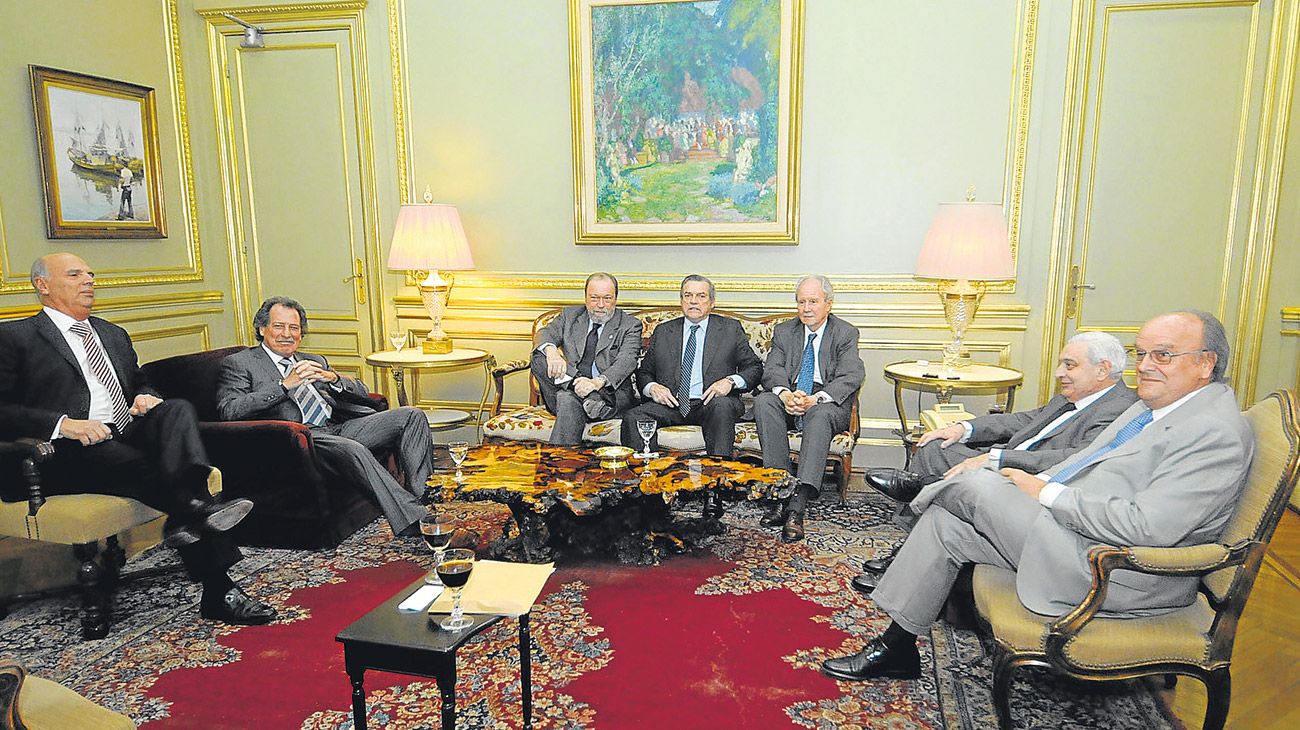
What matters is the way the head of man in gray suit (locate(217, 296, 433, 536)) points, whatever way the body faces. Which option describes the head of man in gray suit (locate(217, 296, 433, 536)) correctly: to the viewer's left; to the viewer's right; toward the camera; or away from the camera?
toward the camera

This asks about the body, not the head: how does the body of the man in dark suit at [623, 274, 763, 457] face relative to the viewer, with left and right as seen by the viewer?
facing the viewer

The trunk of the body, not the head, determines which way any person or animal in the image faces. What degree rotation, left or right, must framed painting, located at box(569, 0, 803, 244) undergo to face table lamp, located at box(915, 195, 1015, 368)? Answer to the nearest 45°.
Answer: approximately 45° to its left

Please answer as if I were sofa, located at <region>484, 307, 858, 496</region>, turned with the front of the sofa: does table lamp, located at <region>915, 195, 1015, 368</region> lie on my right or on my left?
on my left

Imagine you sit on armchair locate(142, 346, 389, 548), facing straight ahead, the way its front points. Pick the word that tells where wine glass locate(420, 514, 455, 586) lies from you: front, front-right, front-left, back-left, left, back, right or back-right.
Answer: front-right

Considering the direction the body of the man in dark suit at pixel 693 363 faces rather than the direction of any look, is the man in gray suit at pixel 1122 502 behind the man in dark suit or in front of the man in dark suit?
in front

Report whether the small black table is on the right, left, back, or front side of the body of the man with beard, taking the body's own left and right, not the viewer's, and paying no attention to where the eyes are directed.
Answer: front

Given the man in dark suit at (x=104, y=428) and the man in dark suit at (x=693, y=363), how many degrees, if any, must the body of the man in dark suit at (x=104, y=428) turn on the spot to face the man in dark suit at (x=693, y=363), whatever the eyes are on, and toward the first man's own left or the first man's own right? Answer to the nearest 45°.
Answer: approximately 45° to the first man's own left

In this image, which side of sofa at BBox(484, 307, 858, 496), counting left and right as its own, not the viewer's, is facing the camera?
front

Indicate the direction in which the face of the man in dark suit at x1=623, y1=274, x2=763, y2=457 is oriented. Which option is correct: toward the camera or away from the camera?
toward the camera

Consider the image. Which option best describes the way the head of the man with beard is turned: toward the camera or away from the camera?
toward the camera

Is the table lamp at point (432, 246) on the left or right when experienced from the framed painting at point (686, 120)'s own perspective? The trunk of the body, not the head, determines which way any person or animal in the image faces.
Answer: on its right

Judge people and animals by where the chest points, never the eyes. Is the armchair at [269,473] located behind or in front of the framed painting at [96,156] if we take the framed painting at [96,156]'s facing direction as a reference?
in front

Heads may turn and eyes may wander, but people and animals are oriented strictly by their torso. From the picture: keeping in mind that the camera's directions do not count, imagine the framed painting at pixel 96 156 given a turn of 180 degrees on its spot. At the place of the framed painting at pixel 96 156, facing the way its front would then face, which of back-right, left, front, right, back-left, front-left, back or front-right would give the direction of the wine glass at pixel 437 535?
back-left

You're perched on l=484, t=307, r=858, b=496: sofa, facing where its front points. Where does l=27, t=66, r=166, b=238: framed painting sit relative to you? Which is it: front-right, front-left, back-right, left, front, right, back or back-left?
right

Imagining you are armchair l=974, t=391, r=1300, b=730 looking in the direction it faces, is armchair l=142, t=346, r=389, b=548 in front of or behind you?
in front

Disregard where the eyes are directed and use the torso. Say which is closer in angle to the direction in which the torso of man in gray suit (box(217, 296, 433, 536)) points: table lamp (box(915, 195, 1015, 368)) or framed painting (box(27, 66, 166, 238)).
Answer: the table lamp

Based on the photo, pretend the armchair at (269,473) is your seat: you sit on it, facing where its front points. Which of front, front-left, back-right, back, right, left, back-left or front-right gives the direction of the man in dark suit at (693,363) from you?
front-left

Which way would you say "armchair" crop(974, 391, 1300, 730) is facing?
to the viewer's left
